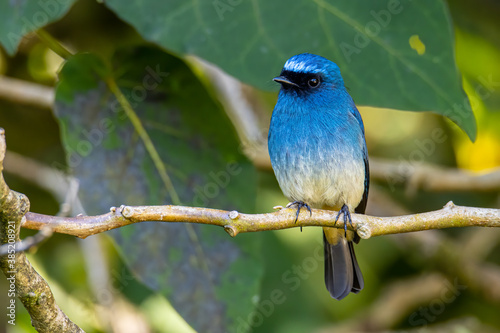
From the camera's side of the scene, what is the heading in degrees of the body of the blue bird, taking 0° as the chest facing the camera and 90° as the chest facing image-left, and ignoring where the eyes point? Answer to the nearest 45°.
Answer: approximately 45°

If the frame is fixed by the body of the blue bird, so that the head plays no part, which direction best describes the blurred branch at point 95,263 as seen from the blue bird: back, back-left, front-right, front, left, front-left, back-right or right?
right

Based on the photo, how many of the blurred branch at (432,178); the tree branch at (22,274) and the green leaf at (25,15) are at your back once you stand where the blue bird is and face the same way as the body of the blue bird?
1
